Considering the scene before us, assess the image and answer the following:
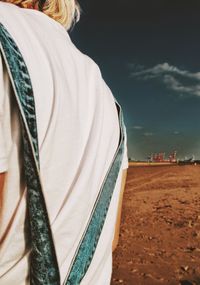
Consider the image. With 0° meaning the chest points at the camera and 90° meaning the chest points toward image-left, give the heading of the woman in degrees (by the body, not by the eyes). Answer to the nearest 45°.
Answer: approximately 135°
